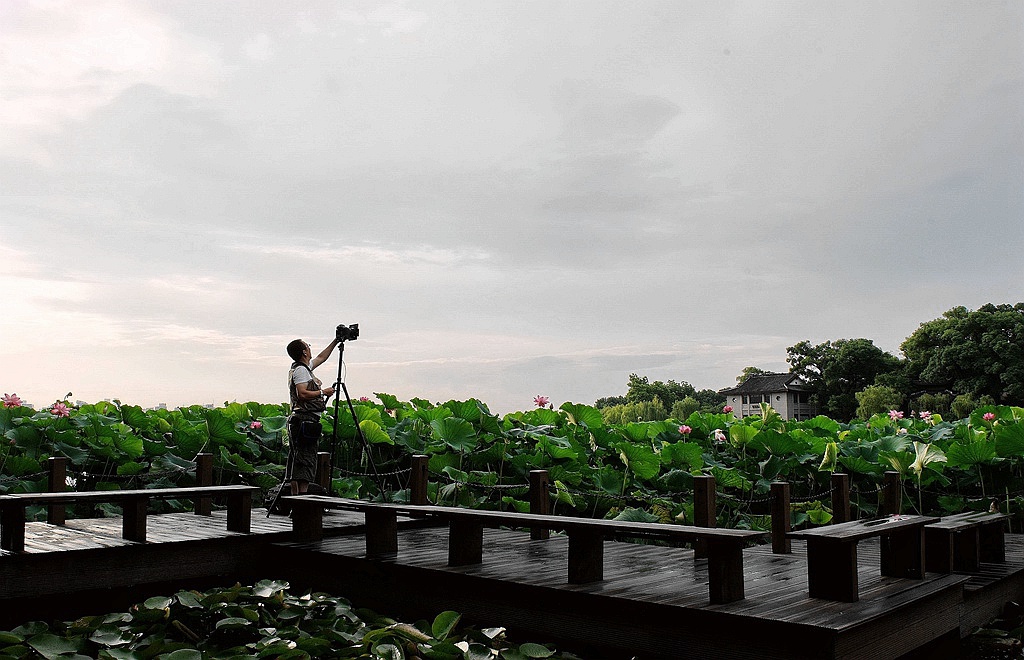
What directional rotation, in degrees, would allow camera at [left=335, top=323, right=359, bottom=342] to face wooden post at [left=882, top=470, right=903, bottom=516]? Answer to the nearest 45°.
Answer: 0° — it already faces it

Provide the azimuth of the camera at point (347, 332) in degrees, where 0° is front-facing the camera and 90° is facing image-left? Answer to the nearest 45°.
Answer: approximately 270°

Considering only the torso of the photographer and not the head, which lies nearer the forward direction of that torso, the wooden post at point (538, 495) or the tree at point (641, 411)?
the wooden post

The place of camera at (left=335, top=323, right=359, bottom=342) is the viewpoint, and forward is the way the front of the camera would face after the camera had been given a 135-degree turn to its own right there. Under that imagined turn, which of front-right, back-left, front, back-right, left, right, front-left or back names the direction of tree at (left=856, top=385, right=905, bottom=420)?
back

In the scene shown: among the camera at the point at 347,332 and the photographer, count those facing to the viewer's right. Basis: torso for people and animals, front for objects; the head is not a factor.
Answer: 2

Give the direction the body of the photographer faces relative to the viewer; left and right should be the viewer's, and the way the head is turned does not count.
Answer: facing to the right of the viewer

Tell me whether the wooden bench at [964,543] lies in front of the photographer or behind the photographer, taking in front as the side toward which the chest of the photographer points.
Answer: in front

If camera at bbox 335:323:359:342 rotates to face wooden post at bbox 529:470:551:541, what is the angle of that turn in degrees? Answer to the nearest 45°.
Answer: approximately 45° to its right

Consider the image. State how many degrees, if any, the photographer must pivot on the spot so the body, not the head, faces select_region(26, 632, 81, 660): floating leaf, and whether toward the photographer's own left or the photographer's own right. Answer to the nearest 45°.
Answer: approximately 135° to the photographer's own right

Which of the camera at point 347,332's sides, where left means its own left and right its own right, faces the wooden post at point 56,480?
back

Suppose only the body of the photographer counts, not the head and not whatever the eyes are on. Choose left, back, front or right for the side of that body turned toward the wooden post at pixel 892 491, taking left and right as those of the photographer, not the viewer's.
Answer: front

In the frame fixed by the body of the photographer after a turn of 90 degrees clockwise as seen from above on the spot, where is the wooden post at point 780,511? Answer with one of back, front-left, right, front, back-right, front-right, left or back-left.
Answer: front-left
